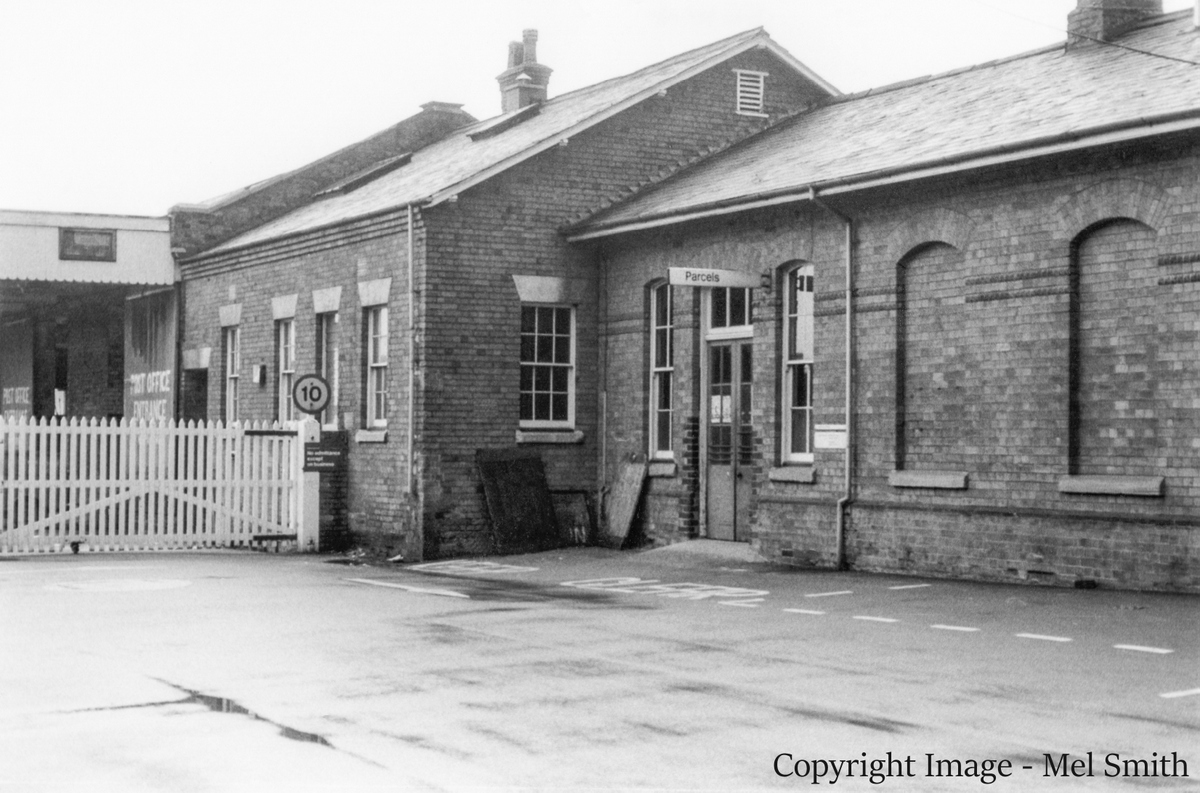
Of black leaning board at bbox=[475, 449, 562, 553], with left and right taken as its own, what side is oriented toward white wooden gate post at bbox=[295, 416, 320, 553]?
right

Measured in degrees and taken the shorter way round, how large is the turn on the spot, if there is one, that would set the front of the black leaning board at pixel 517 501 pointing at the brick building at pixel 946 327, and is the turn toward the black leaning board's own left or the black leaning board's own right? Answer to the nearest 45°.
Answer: approximately 45° to the black leaning board's own left

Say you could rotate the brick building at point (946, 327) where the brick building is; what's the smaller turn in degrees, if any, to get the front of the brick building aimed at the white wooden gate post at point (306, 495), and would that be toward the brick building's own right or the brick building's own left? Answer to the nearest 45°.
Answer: approximately 45° to the brick building's own right

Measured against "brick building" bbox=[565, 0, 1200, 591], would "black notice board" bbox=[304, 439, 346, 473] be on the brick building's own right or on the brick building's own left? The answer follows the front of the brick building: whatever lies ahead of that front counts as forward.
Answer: on the brick building's own right

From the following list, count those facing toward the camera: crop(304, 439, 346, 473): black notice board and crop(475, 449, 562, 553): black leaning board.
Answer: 2

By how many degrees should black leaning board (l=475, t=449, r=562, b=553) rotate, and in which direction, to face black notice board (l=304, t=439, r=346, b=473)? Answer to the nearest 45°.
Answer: approximately 90° to its right

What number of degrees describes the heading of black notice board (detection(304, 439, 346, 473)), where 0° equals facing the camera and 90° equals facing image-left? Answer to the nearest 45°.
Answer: approximately 0°

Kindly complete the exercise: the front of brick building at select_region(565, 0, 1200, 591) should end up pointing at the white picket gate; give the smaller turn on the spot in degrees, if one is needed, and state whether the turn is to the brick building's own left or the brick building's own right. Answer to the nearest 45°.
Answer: approximately 45° to the brick building's own right
